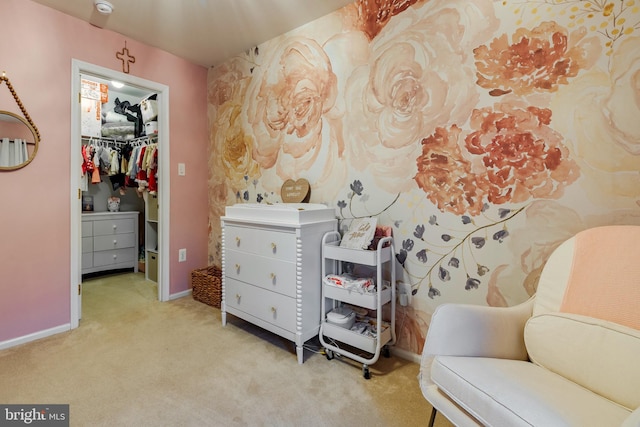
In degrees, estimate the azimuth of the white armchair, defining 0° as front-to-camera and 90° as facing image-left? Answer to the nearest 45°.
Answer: approximately 45°

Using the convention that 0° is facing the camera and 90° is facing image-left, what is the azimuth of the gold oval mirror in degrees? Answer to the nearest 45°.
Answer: approximately 0°

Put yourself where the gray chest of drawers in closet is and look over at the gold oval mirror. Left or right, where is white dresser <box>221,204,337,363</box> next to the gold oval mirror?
left

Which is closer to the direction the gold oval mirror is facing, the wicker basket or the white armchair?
the white armchair

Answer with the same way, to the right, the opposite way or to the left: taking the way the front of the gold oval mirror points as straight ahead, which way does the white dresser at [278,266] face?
to the right

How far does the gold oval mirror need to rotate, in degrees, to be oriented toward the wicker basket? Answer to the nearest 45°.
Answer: approximately 90° to its left

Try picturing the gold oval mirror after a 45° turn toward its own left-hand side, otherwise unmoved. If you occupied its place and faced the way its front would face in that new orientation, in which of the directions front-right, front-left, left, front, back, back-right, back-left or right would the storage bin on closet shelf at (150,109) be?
left

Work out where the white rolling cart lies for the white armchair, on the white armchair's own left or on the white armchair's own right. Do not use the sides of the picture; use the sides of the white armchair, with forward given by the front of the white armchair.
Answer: on the white armchair's own right

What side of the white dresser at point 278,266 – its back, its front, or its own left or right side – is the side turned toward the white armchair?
left
